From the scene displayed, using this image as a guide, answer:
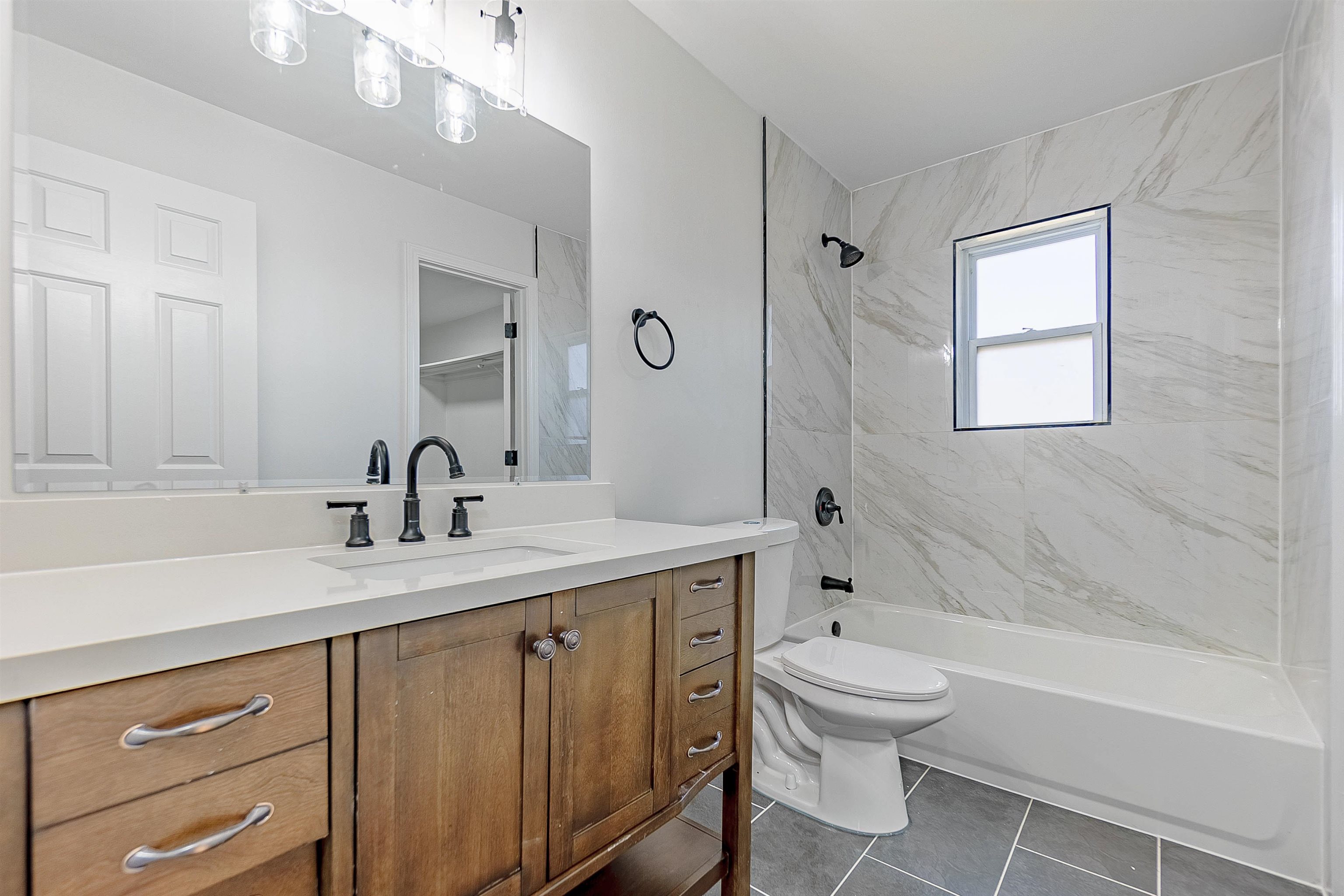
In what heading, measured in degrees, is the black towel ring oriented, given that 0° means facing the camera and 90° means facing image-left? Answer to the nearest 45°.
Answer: approximately 315°

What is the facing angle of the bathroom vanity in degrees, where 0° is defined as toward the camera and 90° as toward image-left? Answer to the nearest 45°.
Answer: approximately 315°

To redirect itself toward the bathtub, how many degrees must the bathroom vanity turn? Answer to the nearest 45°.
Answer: approximately 45° to its left

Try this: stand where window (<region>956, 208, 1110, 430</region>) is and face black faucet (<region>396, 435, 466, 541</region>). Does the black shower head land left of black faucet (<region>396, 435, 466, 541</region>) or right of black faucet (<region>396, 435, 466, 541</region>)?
right

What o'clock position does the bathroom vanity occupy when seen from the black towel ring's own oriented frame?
The bathroom vanity is roughly at 2 o'clock from the black towel ring.

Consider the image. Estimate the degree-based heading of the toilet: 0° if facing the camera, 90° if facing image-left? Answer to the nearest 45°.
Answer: approximately 315°

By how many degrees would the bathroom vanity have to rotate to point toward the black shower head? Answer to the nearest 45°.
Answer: approximately 90° to its left

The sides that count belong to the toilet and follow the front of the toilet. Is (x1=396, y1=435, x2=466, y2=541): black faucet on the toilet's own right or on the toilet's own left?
on the toilet's own right
